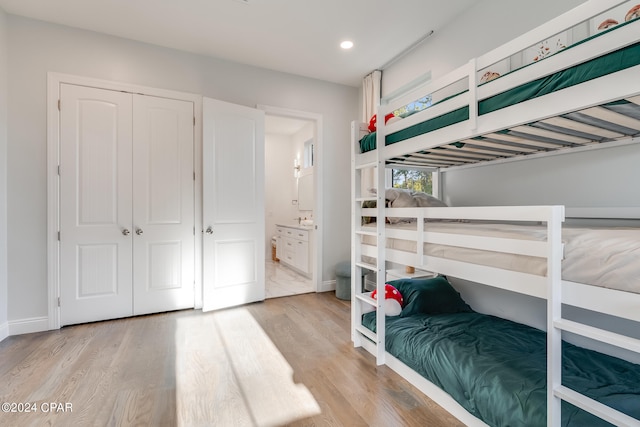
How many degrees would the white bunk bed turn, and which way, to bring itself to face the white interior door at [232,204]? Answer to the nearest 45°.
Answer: approximately 135° to its right

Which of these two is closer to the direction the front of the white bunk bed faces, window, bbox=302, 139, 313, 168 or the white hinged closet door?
the white hinged closet door

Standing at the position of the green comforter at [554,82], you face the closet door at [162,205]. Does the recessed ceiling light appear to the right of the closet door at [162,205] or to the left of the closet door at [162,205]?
right

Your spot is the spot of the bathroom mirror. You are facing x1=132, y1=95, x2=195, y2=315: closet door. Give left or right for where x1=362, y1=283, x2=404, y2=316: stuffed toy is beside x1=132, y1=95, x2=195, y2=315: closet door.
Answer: left

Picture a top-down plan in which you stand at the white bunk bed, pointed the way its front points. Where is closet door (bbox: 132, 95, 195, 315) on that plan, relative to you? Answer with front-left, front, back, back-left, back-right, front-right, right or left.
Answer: back-right

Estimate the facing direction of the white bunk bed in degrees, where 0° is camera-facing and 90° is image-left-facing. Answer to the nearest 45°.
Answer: approximately 315°

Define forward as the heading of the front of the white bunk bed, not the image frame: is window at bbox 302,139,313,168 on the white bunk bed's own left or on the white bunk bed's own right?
on the white bunk bed's own right
